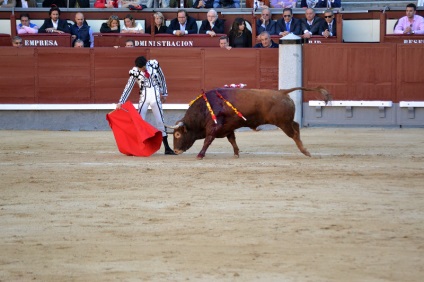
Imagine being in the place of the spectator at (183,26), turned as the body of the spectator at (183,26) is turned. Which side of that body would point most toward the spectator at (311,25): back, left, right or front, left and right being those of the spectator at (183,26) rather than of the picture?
left

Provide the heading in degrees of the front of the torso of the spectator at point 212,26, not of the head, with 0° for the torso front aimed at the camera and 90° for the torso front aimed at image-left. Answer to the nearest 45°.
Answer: approximately 0°

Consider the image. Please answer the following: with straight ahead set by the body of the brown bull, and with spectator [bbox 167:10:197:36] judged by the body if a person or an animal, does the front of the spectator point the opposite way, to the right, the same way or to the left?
to the left

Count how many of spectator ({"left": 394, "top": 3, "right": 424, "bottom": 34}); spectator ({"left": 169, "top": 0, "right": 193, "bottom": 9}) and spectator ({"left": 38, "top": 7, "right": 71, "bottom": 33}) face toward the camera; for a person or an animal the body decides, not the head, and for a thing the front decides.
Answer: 3

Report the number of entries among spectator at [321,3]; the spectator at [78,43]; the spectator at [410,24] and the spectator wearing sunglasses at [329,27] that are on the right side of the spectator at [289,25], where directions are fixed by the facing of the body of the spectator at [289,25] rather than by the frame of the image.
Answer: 1

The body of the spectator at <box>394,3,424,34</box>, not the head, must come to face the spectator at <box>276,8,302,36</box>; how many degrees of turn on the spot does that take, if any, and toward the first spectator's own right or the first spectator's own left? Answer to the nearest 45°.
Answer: approximately 90° to the first spectator's own right

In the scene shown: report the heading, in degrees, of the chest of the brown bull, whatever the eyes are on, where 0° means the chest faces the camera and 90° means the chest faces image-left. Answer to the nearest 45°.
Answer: approximately 90°

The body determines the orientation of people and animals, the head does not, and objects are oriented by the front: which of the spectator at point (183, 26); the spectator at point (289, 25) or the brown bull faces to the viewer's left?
the brown bull

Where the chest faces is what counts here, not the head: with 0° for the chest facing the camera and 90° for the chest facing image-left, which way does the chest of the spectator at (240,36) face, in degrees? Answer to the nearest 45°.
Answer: approximately 0°

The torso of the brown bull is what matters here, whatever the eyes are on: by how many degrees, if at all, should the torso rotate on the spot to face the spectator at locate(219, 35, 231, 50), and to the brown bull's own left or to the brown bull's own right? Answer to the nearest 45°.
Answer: approximately 90° to the brown bull's own right

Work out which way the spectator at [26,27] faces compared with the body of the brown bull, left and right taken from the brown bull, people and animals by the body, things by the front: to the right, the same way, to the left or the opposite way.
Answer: to the left

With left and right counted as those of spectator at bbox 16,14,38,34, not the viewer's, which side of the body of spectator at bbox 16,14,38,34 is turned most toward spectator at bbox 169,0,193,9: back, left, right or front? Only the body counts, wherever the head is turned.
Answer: left
